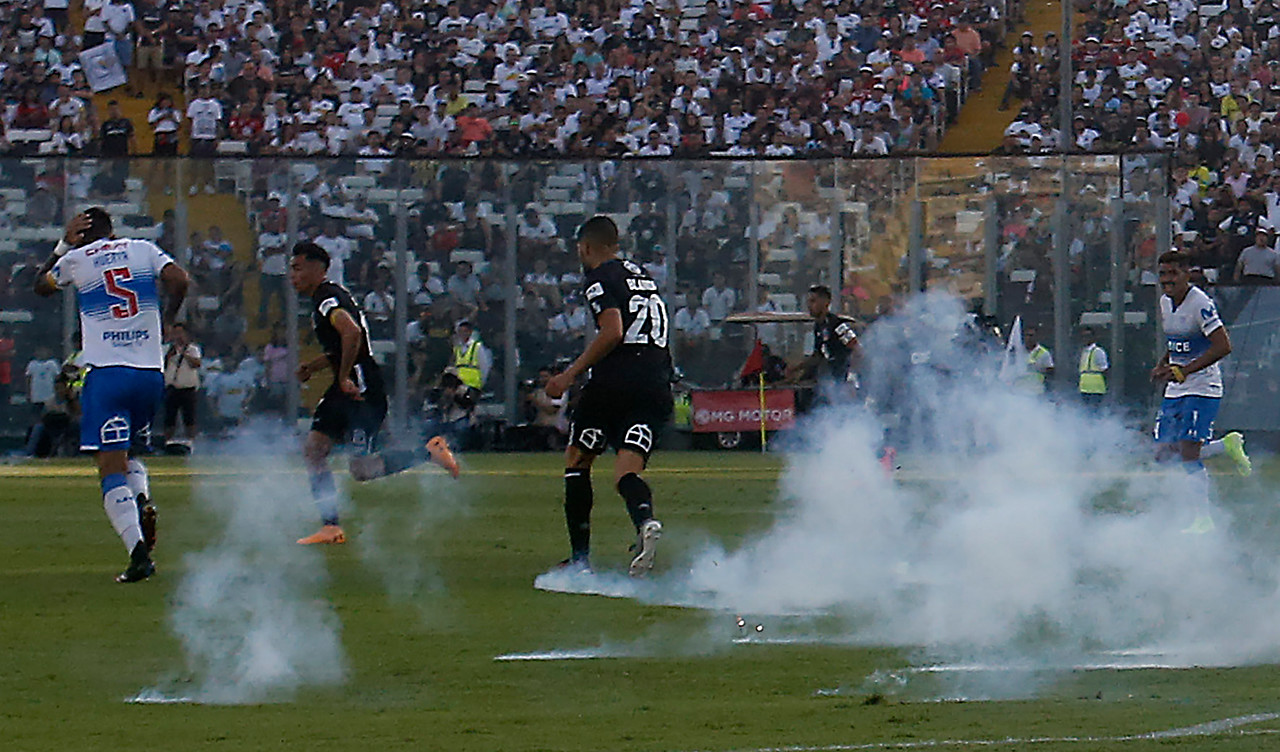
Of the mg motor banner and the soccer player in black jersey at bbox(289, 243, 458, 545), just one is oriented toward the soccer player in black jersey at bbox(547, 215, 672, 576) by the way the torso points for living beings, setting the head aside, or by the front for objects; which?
the mg motor banner

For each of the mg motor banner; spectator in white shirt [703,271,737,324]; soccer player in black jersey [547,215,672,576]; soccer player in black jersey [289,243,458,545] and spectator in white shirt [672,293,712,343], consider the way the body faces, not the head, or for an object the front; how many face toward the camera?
3

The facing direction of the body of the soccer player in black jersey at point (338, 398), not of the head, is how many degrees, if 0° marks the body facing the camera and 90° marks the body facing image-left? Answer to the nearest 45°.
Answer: approximately 90°

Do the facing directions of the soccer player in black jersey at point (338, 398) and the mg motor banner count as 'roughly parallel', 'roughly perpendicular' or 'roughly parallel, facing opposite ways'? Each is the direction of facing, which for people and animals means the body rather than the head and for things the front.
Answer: roughly perpendicular

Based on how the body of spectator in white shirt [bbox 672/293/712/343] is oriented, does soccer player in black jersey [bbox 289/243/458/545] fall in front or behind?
in front

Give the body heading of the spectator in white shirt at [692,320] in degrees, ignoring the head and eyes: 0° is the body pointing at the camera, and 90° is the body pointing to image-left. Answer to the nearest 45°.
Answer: approximately 0°

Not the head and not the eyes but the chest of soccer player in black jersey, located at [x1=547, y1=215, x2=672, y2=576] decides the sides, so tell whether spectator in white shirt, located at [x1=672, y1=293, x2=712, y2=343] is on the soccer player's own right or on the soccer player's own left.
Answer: on the soccer player's own right

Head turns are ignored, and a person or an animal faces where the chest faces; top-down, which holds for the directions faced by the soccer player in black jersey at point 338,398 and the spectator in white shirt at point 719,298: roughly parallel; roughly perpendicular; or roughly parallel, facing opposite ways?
roughly perpendicular

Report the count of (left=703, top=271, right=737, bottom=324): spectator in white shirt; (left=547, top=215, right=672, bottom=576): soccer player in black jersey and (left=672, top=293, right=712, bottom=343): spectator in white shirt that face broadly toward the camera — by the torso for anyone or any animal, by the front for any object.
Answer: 2

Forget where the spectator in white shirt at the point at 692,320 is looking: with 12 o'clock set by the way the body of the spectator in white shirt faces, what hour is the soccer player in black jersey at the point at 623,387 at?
The soccer player in black jersey is roughly at 12 o'clock from the spectator in white shirt.

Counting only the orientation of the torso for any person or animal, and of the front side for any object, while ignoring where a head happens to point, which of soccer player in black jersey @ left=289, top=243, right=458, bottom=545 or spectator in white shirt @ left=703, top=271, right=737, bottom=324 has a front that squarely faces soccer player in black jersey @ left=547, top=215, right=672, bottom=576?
the spectator in white shirt

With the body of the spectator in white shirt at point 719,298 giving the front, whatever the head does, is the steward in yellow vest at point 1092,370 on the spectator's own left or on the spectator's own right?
on the spectator's own left

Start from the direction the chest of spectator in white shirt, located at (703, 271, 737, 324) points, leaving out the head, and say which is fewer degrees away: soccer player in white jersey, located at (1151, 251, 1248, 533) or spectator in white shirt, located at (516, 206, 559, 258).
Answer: the soccer player in white jersey

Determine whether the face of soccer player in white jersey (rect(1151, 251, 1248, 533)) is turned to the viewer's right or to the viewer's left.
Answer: to the viewer's left

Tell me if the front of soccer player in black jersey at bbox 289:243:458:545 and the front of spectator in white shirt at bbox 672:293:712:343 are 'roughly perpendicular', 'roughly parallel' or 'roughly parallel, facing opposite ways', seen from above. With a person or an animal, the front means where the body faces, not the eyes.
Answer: roughly perpendicular

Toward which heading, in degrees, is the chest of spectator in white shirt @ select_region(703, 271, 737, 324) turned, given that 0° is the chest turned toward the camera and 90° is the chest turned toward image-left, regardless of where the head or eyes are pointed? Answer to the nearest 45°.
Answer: approximately 0°
